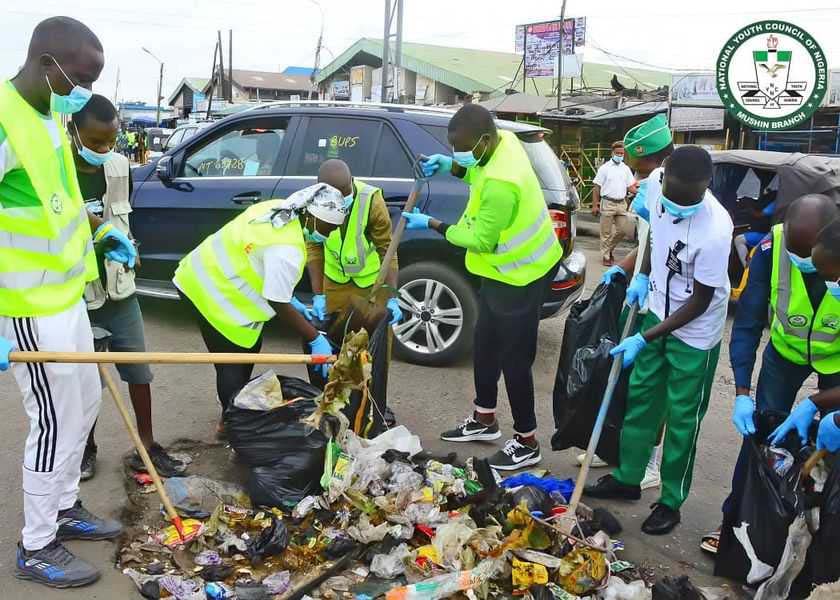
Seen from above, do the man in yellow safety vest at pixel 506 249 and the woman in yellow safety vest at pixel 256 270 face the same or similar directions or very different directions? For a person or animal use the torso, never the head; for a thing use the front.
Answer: very different directions

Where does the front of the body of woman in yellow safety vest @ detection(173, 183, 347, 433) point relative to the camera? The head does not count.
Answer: to the viewer's right

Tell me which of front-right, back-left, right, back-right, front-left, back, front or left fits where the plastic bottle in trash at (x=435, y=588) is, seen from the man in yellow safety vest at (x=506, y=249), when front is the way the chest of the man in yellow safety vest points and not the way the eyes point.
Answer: left

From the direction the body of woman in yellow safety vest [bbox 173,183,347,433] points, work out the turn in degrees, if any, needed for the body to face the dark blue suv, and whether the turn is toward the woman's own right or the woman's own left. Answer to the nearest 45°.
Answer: approximately 90° to the woman's own left

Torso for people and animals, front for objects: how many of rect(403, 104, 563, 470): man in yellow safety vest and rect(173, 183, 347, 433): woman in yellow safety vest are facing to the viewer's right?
1

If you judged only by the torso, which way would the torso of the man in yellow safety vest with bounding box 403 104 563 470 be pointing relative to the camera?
to the viewer's left

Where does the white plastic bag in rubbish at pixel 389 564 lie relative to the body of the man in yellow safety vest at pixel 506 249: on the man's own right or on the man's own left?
on the man's own left
